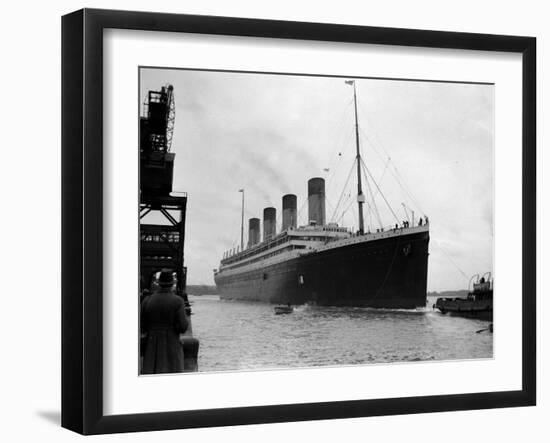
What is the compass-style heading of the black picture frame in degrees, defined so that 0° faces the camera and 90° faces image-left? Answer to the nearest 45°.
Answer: approximately 315°
